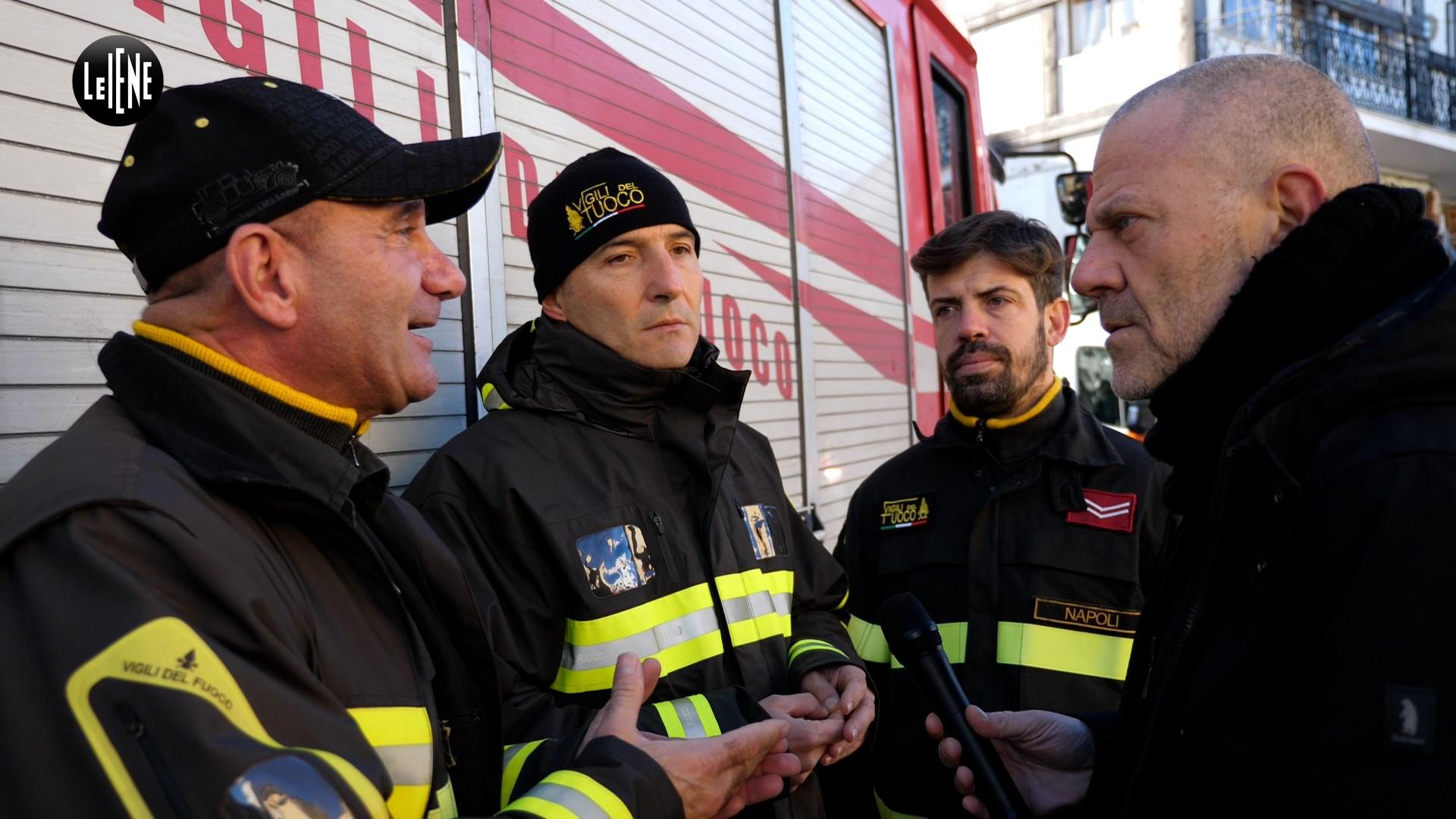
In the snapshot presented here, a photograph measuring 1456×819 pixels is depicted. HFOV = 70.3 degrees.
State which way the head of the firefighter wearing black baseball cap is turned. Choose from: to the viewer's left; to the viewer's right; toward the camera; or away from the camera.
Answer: to the viewer's right

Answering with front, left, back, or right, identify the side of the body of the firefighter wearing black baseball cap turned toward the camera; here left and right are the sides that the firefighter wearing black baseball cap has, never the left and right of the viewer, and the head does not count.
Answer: right

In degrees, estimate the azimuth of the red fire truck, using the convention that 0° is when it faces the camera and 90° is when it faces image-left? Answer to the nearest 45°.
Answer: approximately 225°

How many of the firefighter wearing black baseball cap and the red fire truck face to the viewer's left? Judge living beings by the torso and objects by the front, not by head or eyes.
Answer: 0
